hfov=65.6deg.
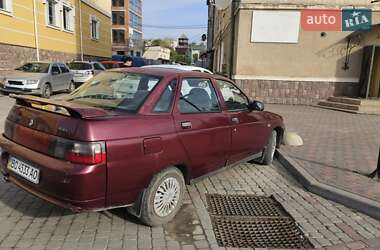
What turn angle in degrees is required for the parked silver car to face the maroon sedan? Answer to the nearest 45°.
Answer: approximately 45° to its left

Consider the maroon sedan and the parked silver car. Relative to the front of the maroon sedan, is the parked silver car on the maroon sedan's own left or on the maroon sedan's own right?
on the maroon sedan's own left

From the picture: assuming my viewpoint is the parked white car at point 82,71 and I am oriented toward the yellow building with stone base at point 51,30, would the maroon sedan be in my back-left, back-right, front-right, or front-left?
back-left

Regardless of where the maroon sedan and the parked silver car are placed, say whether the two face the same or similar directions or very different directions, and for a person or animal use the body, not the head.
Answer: very different directions

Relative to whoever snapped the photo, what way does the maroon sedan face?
facing away from the viewer and to the right of the viewer

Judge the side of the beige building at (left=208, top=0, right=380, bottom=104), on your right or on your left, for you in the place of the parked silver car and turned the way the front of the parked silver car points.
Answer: on your left

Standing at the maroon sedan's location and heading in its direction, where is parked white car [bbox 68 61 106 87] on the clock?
The parked white car is roughly at 10 o'clock from the maroon sedan.

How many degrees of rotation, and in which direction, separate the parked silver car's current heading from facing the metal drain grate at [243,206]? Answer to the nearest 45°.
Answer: approximately 45° to its left
